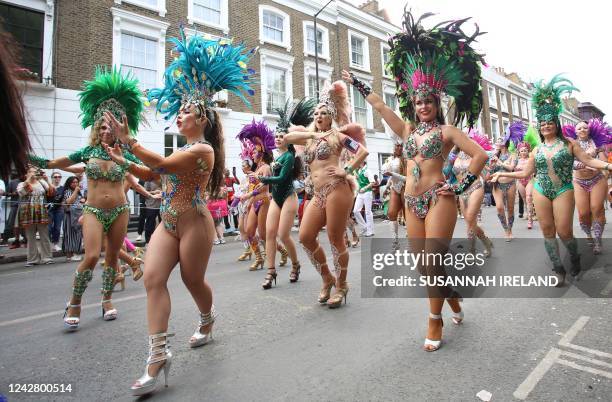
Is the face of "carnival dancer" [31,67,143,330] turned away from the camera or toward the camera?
toward the camera

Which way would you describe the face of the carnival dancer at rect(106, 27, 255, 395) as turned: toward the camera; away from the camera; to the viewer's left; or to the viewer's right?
to the viewer's left

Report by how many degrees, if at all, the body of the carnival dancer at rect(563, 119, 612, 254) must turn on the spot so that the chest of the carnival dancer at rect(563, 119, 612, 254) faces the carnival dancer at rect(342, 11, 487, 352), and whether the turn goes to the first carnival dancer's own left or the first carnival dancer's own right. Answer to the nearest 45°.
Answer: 0° — they already face them

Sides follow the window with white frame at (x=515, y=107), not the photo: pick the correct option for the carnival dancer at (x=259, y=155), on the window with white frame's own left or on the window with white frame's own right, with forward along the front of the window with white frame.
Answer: on the window with white frame's own right

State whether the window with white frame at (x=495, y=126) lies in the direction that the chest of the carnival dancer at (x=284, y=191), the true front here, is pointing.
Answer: no

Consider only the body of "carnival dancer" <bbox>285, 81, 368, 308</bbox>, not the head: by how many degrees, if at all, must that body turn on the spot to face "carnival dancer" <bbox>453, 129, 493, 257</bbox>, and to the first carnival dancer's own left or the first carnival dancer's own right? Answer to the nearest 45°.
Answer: approximately 180°

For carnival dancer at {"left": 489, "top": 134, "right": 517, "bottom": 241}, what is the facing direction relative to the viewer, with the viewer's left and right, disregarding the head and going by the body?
facing the viewer

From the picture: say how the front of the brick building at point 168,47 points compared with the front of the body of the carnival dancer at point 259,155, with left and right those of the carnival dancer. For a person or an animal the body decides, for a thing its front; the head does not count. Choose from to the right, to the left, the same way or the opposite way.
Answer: to the left

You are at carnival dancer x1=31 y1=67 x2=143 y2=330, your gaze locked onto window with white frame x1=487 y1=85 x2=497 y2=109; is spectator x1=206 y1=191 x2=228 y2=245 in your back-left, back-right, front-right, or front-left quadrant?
front-left

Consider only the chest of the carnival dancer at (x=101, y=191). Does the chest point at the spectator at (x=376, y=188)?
no

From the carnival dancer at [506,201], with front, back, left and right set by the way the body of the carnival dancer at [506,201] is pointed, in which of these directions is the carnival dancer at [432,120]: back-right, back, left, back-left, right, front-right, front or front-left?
front

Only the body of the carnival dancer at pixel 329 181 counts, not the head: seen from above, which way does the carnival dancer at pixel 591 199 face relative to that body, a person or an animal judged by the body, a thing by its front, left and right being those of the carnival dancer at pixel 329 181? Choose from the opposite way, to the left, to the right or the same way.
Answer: the same way

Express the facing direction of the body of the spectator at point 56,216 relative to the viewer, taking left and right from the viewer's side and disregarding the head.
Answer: facing the viewer and to the right of the viewer

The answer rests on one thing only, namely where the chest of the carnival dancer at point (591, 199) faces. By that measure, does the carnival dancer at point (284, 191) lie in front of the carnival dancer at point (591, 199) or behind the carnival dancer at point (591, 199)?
in front

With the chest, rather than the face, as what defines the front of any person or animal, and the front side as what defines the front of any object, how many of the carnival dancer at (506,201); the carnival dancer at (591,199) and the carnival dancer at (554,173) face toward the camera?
3

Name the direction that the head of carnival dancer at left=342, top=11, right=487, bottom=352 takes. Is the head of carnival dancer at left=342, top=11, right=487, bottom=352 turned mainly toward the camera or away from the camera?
toward the camera

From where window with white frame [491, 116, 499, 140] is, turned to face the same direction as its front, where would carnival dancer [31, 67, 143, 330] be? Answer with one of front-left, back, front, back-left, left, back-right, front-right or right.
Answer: front-right

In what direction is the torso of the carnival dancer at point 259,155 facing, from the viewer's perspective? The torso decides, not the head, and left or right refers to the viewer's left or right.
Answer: facing the viewer and to the left of the viewer
